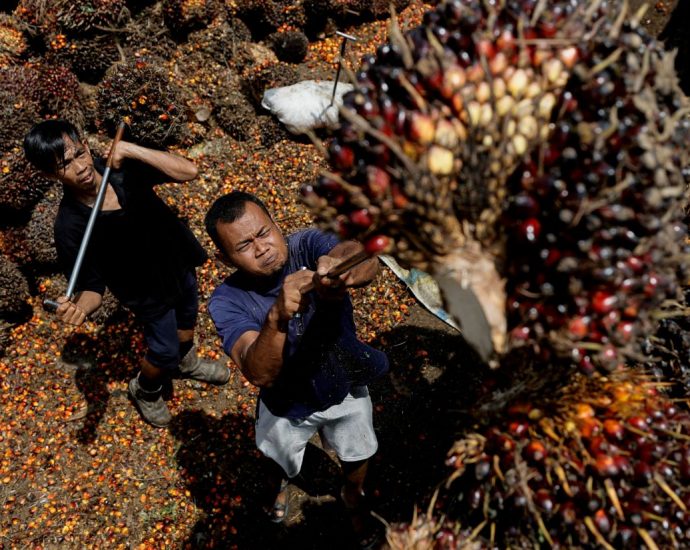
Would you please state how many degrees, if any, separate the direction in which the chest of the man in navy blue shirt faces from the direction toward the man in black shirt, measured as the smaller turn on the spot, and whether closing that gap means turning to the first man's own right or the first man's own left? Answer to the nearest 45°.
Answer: approximately 180°

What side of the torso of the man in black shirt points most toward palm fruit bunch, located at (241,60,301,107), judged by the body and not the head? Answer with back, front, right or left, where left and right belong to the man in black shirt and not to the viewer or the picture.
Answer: left

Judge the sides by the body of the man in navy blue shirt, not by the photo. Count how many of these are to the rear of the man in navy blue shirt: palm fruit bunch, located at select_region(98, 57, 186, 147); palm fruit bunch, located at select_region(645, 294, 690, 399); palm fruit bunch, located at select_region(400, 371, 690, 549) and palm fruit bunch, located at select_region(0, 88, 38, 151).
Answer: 2

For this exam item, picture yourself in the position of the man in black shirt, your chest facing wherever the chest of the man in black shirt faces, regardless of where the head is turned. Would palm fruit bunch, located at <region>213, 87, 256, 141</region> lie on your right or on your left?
on your left

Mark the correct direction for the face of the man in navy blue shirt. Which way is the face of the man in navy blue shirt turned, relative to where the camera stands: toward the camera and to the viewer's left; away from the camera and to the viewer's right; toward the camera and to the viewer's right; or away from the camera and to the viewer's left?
toward the camera and to the viewer's right

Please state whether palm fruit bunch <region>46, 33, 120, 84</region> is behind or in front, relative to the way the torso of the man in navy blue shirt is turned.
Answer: behind

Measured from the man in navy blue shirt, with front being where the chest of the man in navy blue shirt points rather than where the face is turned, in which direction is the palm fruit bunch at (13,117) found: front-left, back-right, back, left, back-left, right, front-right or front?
back

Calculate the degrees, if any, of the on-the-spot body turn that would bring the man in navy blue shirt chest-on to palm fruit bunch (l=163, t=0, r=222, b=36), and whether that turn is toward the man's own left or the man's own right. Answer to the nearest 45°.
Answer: approximately 180°

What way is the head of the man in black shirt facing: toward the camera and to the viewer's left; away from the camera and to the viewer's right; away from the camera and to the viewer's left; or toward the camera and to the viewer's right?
toward the camera and to the viewer's right

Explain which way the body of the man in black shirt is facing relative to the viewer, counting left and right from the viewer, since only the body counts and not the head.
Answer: facing the viewer and to the right of the viewer

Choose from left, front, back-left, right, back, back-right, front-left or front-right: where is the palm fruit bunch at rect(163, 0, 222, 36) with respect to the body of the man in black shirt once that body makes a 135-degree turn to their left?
front

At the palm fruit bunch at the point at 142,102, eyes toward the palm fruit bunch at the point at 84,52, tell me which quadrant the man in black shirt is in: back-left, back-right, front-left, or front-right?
back-left

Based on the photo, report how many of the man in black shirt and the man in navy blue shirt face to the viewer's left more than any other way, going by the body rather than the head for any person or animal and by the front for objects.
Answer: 0

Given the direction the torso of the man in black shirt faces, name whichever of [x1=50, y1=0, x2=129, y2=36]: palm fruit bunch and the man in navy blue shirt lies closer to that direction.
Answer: the man in navy blue shirt

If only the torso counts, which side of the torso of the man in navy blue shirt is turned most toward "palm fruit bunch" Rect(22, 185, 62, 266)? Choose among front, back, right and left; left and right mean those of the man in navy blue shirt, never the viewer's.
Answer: back

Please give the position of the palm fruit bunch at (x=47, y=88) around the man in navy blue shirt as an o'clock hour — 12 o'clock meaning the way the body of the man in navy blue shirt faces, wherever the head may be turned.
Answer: The palm fruit bunch is roughly at 6 o'clock from the man in navy blue shirt.

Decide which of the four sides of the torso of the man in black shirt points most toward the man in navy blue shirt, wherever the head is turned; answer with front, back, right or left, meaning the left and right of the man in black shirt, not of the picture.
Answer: front

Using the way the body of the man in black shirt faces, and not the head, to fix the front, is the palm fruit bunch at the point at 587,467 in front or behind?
in front
